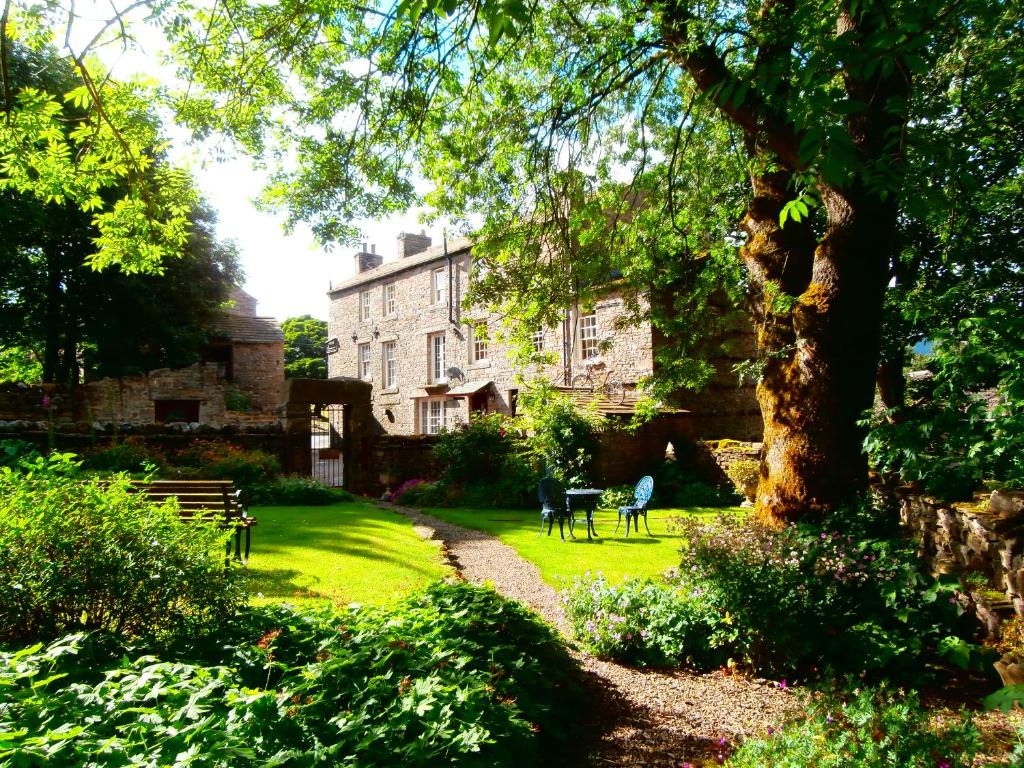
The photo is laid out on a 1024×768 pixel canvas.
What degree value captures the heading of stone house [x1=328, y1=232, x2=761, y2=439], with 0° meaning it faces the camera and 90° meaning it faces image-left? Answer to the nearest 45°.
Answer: approximately 45°

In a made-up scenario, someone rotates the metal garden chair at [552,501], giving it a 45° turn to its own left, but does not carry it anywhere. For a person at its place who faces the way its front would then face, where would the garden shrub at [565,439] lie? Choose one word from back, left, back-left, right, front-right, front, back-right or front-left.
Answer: front

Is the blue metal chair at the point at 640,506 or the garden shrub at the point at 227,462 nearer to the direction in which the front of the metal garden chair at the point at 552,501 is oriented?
the blue metal chair

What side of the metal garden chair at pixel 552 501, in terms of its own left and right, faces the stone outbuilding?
left

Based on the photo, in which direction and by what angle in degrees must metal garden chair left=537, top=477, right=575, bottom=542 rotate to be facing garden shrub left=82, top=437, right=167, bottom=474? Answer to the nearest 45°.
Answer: approximately 135° to its right

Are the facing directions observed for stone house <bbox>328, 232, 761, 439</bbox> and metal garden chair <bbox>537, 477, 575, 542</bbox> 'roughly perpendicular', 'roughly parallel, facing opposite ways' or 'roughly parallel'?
roughly perpendicular

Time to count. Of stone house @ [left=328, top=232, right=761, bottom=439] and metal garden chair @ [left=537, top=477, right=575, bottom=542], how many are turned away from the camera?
0

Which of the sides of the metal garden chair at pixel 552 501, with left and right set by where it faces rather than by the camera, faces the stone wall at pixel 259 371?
left

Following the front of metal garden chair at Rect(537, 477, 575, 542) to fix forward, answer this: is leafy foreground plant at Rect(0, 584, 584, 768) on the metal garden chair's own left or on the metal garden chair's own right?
on the metal garden chair's own right
